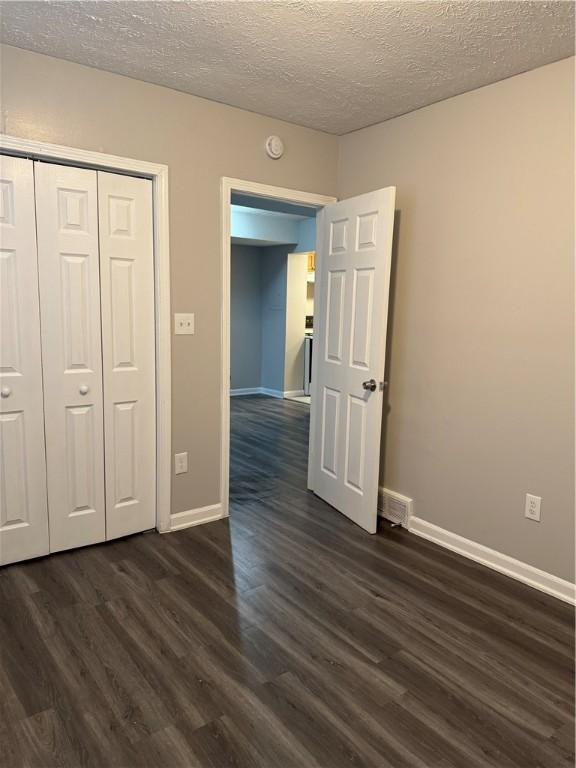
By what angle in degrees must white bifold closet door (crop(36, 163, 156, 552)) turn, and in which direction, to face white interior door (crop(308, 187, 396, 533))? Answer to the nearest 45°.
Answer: approximately 45° to its left

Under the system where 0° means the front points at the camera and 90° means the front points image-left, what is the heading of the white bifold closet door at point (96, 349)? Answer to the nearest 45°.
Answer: approximately 315°

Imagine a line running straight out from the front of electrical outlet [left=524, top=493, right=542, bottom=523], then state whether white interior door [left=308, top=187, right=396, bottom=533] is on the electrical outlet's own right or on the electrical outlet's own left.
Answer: on the electrical outlet's own right

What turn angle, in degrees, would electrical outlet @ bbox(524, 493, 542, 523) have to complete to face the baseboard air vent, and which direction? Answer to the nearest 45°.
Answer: approximately 90° to its right
